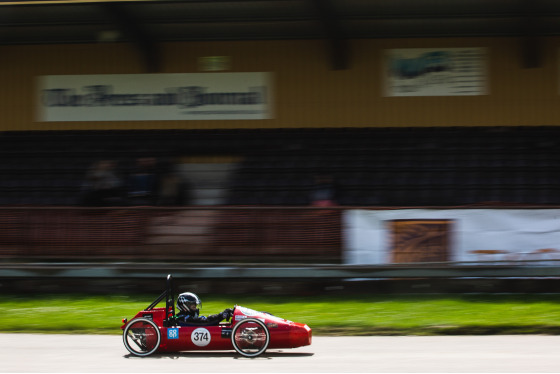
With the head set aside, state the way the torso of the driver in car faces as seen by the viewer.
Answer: to the viewer's right

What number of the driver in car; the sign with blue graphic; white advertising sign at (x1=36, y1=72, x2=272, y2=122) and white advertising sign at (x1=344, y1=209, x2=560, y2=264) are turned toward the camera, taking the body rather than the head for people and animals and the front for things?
3

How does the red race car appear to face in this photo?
to the viewer's right

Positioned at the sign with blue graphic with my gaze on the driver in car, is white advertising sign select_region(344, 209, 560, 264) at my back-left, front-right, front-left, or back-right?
front-left

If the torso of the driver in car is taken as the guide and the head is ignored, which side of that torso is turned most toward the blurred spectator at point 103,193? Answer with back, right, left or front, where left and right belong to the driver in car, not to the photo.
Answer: left

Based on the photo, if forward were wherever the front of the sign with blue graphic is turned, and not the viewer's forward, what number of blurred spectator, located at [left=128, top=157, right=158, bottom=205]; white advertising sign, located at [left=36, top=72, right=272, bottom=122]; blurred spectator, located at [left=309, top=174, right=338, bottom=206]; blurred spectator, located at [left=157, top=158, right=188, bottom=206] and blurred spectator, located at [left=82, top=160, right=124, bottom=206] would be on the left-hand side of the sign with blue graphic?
0

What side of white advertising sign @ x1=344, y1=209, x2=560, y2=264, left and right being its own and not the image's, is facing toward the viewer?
front

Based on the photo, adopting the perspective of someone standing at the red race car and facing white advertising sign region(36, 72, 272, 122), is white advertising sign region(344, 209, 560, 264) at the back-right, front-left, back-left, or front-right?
front-right

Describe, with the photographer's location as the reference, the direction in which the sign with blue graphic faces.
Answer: facing the viewer

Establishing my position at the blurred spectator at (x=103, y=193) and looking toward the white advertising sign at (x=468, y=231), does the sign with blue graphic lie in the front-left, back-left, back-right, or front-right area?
front-left

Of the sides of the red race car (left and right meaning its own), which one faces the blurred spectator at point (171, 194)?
left

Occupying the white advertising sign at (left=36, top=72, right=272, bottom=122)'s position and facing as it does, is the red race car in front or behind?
in front

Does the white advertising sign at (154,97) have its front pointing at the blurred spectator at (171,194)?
yes

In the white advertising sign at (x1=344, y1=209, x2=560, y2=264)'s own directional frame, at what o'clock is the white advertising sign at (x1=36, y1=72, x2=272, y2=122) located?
the white advertising sign at (x1=36, y1=72, x2=272, y2=122) is roughly at 4 o'clock from the white advertising sign at (x1=344, y1=209, x2=560, y2=264).

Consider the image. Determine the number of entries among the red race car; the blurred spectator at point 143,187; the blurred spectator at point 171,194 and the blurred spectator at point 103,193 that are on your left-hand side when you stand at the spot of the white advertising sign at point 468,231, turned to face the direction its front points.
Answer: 0

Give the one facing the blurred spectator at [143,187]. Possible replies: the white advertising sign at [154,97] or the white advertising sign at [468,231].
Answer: the white advertising sign at [154,97]

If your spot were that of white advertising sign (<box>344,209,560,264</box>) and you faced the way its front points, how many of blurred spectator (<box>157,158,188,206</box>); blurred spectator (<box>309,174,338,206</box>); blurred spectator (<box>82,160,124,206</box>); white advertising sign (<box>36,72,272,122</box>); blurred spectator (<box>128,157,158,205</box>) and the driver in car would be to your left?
0

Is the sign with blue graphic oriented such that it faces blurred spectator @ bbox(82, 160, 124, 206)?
no
